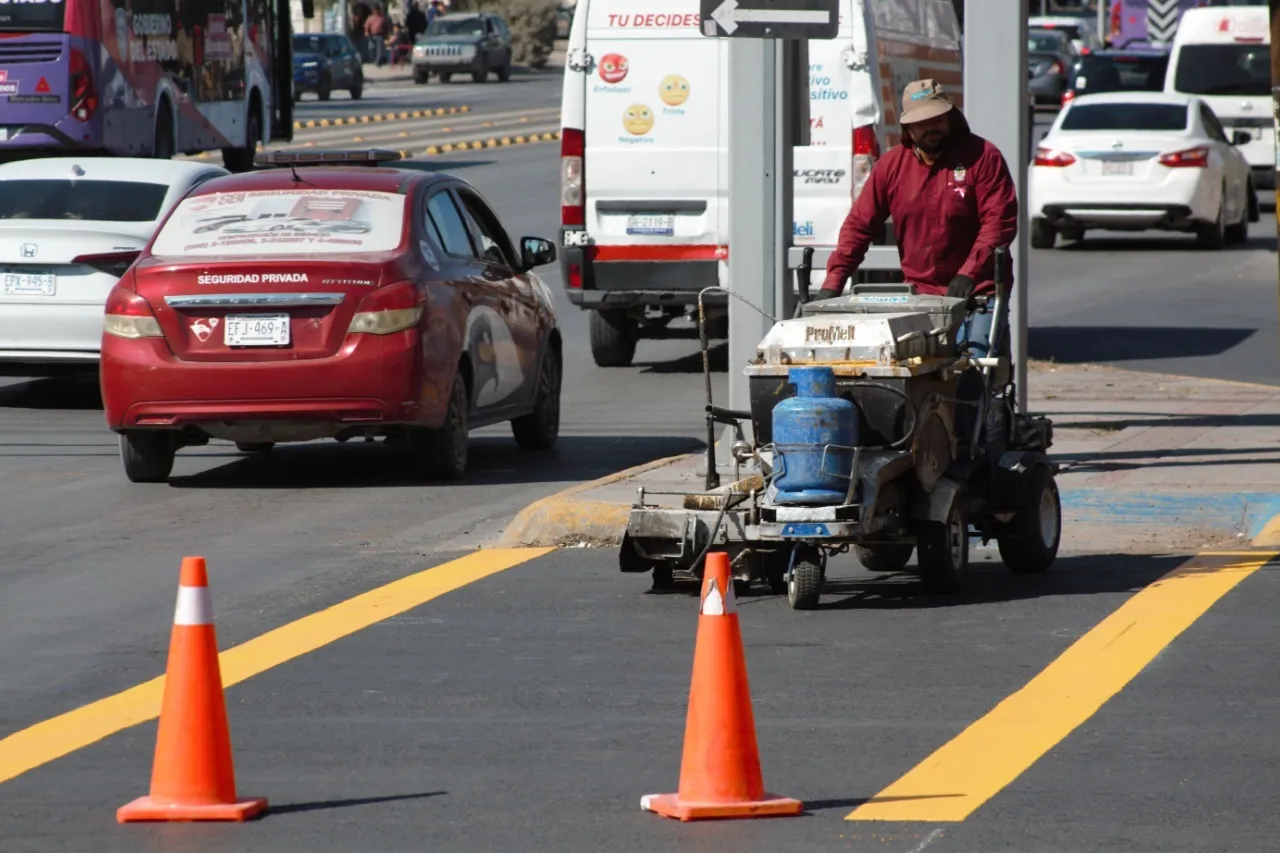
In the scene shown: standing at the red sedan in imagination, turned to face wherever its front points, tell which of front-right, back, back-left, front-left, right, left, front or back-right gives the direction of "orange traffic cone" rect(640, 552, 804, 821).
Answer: back-right

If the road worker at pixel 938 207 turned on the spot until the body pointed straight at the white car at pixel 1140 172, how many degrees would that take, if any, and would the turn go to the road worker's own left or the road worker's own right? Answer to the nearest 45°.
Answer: approximately 180°

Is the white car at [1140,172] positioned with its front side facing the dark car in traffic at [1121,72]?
yes

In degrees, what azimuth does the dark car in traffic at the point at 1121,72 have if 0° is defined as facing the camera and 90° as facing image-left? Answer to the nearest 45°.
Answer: approximately 180°

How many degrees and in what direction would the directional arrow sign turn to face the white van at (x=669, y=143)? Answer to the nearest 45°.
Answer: approximately 180°

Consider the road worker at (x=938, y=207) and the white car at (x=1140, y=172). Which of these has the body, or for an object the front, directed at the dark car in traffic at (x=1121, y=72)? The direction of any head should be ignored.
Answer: the white car

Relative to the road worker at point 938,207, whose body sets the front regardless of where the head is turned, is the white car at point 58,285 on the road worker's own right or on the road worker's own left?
on the road worker's own right

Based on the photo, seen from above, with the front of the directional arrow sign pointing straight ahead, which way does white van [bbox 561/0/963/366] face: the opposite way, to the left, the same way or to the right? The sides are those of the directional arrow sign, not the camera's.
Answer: the opposite way

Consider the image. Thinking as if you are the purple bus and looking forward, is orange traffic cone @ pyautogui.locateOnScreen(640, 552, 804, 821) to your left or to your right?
on your right

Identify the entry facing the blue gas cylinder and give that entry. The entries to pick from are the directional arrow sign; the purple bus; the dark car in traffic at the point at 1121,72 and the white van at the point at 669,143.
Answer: the directional arrow sign

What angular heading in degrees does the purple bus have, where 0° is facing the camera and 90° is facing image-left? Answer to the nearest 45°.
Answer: approximately 225°

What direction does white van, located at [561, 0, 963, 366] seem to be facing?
away from the camera

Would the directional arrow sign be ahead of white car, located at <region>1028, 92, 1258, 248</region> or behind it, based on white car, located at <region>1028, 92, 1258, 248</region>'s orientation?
behind

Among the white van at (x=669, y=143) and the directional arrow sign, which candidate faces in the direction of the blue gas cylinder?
the directional arrow sign
